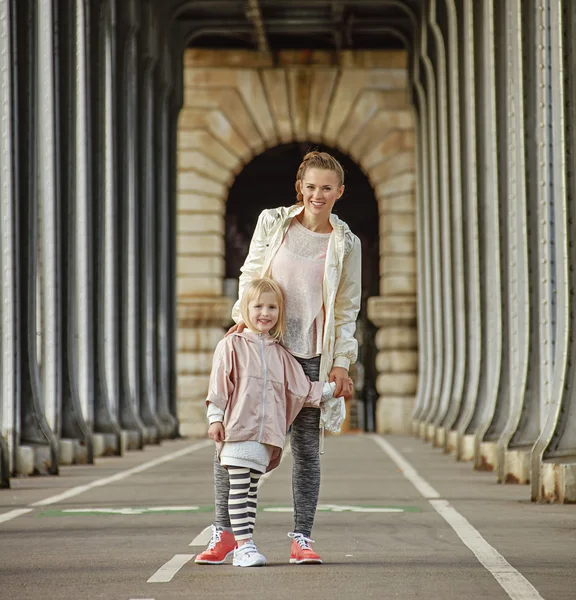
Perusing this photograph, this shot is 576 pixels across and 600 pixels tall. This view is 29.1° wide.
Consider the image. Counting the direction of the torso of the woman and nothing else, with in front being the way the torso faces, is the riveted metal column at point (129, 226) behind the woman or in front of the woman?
behind

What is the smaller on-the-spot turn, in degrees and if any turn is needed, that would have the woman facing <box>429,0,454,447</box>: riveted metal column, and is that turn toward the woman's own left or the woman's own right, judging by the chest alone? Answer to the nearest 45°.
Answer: approximately 180°

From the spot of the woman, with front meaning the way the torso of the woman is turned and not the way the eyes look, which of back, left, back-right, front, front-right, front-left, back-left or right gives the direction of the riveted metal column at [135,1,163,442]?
back

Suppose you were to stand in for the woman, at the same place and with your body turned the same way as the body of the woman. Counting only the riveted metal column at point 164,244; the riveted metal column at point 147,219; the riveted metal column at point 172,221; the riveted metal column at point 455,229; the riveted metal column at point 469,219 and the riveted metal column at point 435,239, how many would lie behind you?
6

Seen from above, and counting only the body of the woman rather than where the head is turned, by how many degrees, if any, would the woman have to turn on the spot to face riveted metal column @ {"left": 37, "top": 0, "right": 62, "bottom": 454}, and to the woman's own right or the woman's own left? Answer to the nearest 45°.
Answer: approximately 180°

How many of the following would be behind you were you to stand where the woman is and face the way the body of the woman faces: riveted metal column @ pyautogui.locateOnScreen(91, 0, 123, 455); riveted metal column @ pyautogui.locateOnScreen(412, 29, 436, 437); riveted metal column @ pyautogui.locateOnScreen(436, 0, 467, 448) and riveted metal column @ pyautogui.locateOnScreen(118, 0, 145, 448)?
4

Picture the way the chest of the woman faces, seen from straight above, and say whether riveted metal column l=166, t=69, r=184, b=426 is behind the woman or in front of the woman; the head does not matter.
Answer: behind

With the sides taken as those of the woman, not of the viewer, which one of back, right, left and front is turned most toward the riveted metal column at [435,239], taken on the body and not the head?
back

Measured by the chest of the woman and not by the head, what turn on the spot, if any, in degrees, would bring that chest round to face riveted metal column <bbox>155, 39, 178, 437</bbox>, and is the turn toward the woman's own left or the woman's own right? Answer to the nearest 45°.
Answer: approximately 180°

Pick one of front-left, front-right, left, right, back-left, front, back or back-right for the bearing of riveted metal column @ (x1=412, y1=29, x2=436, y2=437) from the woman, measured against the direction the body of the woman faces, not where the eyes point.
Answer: back

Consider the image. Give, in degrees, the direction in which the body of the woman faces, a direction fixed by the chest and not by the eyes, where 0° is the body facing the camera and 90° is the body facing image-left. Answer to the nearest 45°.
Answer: approximately 0°

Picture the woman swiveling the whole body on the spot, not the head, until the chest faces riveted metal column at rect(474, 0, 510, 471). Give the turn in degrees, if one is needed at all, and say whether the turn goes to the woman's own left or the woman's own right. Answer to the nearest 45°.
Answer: approximately 180°

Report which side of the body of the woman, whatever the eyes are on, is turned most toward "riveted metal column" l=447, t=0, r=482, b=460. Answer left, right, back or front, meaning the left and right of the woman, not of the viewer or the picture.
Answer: back
